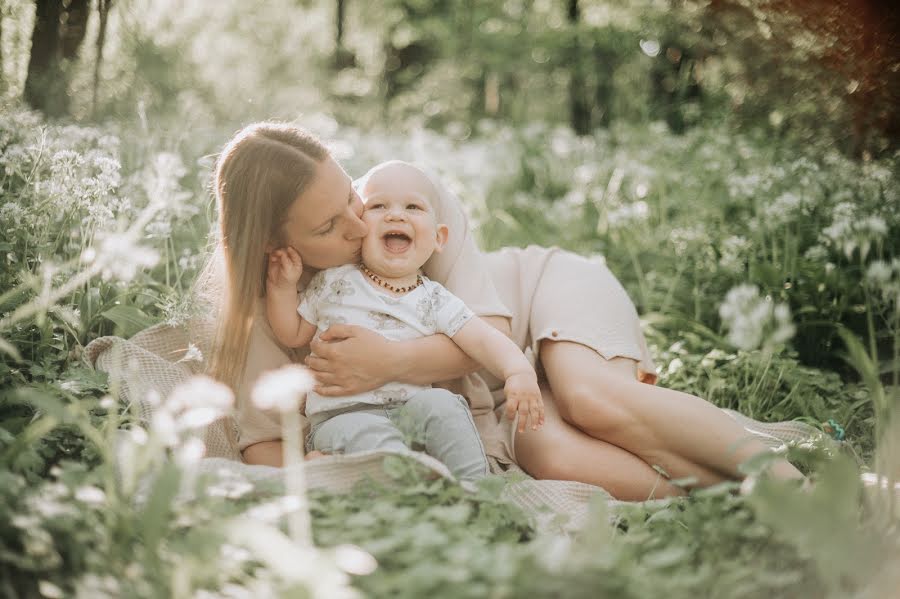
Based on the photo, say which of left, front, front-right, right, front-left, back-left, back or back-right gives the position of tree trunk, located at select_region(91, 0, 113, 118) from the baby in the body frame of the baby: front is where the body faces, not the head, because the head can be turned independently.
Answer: back-right

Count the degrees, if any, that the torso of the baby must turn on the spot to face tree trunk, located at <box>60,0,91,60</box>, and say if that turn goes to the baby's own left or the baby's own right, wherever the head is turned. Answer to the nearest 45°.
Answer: approximately 135° to the baby's own right

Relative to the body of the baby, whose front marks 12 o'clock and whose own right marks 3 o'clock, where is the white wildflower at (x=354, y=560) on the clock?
The white wildflower is roughly at 12 o'clock from the baby.

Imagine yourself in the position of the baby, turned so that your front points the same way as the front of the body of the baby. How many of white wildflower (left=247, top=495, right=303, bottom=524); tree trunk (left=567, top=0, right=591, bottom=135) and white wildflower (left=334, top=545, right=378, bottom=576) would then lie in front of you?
2

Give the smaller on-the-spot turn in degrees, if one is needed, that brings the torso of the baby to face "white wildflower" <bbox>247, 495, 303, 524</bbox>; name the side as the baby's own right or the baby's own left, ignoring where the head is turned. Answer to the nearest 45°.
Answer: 0° — they already face it

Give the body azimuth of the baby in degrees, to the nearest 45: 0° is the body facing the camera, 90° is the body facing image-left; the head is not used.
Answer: approximately 0°

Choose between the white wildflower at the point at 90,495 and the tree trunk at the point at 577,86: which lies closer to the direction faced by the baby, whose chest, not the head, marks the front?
the white wildflower

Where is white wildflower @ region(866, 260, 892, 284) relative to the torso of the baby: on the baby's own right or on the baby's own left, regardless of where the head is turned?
on the baby's own left

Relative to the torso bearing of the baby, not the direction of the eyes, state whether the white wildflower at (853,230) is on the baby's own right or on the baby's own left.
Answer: on the baby's own left

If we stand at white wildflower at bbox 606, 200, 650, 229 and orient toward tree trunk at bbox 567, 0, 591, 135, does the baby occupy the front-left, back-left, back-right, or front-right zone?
back-left
